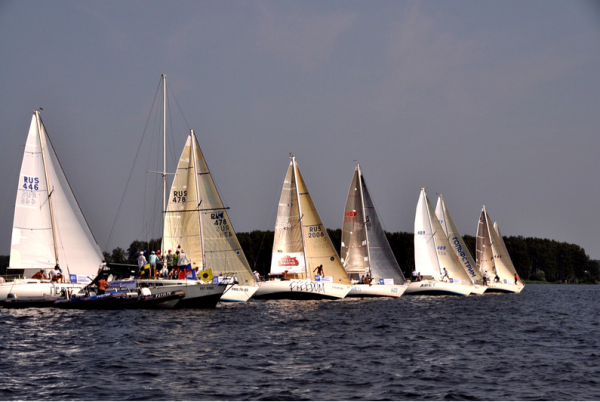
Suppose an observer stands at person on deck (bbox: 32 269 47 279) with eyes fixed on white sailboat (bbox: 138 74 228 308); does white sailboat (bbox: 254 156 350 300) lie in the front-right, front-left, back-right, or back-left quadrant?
front-left

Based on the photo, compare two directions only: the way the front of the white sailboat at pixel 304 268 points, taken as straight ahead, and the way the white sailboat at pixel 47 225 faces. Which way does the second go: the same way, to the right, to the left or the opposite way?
the same way
